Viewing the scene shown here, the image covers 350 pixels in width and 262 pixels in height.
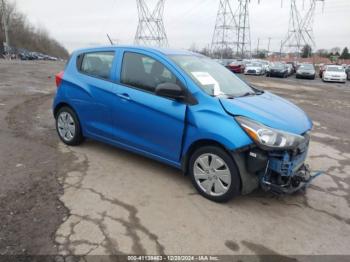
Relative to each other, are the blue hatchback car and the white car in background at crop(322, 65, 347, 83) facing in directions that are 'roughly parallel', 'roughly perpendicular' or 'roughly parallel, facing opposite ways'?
roughly perpendicular

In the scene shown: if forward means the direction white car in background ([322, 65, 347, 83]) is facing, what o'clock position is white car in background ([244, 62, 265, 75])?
white car in background ([244, 62, 265, 75]) is roughly at 4 o'clock from white car in background ([322, 65, 347, 83]).

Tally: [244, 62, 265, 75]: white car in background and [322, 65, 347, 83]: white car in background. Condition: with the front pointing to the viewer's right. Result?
0

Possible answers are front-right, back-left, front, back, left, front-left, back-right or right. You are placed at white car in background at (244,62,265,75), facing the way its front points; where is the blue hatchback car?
front-left

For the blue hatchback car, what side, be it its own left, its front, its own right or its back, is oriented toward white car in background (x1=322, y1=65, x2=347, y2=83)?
left

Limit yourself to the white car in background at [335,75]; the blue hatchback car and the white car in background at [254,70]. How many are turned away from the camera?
0

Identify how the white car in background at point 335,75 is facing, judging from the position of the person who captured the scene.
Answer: facing the viewer

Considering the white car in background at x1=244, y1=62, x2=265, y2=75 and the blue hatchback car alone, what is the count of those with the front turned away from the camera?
0

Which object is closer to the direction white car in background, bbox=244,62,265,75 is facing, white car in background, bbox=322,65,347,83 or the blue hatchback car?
the blue hatchback car

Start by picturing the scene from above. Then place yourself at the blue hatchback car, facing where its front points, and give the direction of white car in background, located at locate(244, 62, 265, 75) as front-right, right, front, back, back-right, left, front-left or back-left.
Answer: back-left

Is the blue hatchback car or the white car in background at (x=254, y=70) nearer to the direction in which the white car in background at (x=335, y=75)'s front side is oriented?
the blue hatchback car

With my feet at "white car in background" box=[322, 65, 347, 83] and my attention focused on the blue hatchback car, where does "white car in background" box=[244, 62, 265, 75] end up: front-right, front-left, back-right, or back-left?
back-right

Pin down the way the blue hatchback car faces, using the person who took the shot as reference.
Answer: facing the viewer and to the right of the viewer

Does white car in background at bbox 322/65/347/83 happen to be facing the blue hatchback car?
yes

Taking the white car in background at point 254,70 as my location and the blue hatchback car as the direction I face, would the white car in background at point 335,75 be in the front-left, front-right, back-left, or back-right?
front-left

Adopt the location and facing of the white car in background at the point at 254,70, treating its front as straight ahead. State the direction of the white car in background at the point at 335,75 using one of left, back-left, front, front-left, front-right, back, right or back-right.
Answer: left
